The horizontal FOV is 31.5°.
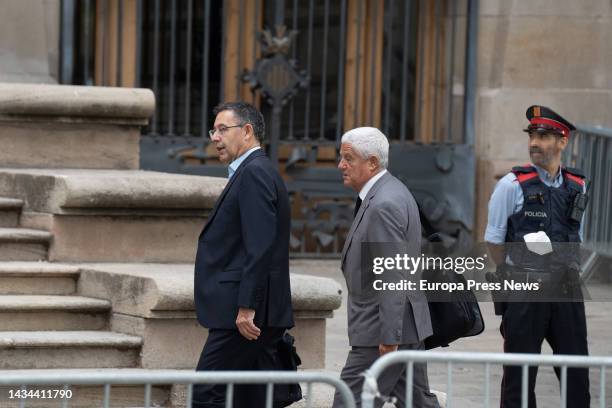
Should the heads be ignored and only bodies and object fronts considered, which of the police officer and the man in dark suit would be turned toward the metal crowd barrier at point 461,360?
the police officer

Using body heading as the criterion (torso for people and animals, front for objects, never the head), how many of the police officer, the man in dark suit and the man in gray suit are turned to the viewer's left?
2

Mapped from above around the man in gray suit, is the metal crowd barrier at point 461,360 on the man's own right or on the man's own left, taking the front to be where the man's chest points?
on the man's own left

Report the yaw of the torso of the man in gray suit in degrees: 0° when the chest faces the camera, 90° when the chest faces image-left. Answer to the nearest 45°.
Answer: approximately 90°

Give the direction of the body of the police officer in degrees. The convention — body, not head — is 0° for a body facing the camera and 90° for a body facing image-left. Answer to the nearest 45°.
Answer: approximately 0°

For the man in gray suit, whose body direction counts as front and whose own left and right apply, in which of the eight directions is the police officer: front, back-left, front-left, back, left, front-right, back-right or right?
back-right

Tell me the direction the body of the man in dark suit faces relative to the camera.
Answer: to the viewer's left

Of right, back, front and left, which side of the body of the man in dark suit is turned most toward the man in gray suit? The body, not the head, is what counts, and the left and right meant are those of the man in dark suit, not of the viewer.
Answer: back

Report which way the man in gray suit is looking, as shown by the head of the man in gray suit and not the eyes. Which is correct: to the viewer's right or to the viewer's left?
to the viewer's left

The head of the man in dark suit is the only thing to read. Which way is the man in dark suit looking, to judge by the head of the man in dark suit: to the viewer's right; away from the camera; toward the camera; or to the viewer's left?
to the viewer's left

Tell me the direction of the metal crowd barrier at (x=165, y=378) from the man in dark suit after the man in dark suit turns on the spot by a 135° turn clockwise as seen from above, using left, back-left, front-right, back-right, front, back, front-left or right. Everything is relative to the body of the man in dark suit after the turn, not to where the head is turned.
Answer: back-right

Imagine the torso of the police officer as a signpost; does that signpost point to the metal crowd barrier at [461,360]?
yes

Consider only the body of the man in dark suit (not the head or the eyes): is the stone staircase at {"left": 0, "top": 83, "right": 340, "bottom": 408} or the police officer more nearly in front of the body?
the stone staircase

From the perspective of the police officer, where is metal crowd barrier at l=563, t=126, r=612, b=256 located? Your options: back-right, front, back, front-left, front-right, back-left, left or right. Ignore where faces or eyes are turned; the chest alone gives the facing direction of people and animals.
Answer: back
